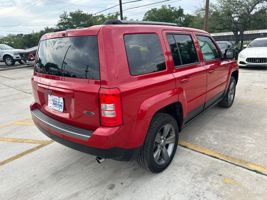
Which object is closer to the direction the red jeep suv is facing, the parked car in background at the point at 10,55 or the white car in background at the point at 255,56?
the white car in background

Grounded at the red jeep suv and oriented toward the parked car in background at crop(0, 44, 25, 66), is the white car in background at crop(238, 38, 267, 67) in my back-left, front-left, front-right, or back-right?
front-right

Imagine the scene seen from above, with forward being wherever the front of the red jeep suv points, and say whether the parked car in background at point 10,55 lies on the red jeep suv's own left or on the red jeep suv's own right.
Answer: on the red jeep suv's own left

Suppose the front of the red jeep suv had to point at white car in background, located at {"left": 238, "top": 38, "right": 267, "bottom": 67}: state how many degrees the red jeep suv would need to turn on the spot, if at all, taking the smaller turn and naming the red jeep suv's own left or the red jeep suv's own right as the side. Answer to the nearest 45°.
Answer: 0° — it already faces it

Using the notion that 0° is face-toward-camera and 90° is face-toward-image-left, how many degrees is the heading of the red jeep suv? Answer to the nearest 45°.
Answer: approximately 225°
